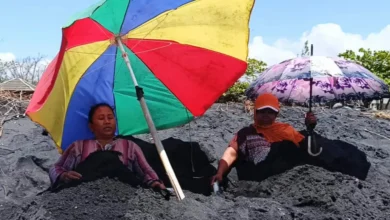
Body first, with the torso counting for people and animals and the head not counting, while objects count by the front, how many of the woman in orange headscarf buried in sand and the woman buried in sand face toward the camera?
2

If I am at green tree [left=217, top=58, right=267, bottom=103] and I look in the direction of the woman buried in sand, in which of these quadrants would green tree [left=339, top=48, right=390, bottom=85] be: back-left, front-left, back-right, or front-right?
back-left

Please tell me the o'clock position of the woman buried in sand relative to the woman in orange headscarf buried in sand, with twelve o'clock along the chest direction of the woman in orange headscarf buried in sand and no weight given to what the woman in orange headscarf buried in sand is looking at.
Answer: The woman buried in sand is roughly at 2 o'clock from the woman in orange headscarf buried in sand.

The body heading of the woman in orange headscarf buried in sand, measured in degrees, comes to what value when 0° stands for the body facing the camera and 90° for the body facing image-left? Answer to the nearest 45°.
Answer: approximately 0°

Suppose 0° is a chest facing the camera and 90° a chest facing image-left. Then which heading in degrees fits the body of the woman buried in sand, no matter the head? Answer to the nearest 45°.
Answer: approximately 0°

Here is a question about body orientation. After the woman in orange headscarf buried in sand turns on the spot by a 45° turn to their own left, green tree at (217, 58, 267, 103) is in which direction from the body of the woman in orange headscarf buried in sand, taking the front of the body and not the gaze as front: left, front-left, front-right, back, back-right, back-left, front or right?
back-left

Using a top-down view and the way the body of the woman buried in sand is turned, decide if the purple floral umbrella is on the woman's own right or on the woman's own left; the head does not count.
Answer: on the woman's own left

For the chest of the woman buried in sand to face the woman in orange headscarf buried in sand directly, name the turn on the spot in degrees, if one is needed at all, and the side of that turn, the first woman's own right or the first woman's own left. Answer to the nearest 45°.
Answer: approximately 90° to the first woman's own left

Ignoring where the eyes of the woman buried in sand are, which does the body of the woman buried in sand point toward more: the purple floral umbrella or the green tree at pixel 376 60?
the purple floral umbrella

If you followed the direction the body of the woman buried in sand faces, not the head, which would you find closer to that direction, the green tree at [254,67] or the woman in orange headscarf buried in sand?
the woman in orange headscarf buried in sand
